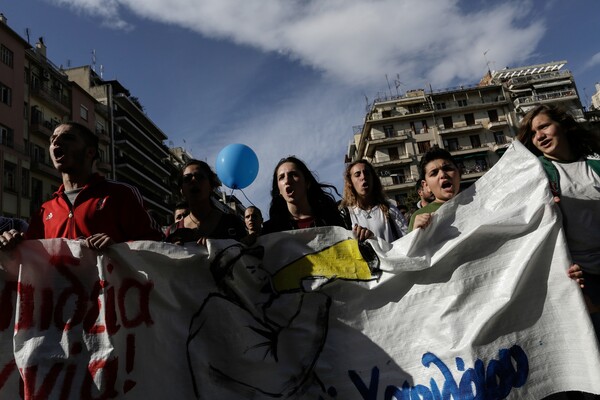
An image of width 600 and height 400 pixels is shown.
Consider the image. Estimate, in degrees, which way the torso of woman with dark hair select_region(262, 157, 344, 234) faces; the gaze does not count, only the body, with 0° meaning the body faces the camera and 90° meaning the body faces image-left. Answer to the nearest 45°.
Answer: approximately 45°

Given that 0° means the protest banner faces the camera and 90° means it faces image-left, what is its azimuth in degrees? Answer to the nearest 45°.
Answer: approximately 0°

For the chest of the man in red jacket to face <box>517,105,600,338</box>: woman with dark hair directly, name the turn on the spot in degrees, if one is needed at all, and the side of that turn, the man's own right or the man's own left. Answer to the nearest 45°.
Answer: approximately 90° to the man's own left

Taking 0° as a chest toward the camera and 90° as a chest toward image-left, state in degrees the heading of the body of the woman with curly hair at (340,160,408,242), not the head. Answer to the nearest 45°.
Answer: approximately 0°

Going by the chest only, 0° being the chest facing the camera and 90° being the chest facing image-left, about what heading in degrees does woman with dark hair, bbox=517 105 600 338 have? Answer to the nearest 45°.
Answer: approximately 45°

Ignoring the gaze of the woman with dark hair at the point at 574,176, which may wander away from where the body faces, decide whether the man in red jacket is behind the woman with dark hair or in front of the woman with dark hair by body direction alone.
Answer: in front
